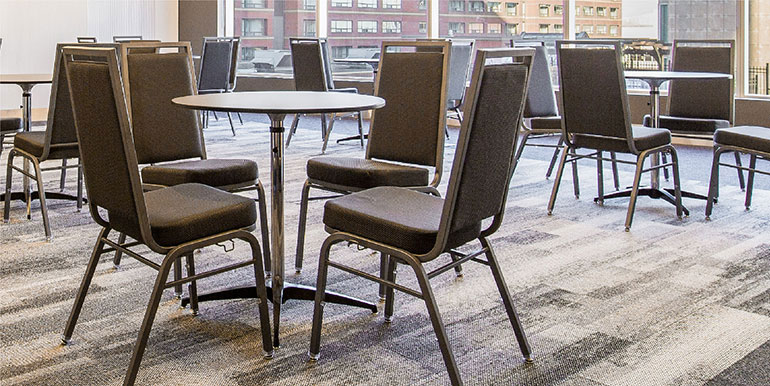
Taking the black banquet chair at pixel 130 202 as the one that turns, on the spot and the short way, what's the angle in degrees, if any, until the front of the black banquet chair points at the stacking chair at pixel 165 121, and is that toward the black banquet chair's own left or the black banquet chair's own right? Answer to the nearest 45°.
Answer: approximately 45° to the black banquet chair's own left

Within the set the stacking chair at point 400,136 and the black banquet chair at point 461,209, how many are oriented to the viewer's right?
0

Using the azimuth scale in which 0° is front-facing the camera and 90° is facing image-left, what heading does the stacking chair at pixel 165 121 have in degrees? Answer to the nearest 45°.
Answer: approximately 315°

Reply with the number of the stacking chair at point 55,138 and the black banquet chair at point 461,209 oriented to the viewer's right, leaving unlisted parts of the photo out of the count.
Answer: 0

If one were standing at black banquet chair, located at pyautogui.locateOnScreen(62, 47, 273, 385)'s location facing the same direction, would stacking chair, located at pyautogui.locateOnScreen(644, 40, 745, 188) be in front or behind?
in front

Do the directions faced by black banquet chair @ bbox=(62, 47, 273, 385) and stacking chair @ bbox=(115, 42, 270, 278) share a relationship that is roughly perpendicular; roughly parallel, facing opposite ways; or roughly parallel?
roughly perpendicular

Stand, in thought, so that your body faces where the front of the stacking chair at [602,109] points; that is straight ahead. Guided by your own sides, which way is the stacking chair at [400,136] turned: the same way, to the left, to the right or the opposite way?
the opposite way

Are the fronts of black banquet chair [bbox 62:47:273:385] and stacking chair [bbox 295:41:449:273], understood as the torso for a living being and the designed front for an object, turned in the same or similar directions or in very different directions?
very different directions

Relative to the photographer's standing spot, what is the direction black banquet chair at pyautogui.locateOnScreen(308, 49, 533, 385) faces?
facing away from the viewer and to the left of the viewer

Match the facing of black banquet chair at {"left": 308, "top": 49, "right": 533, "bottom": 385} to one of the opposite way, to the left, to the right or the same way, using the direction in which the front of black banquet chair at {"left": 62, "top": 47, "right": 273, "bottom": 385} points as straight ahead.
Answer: to the left

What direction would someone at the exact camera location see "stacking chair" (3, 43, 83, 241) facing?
facing away from the viewer and to the left of the viewer

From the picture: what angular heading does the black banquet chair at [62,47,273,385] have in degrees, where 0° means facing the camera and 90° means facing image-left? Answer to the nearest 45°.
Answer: approximately 225°

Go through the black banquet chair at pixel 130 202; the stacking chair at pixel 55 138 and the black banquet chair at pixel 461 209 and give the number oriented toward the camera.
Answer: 0
